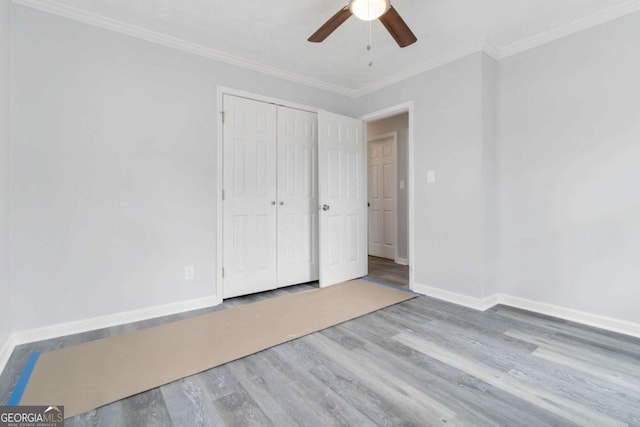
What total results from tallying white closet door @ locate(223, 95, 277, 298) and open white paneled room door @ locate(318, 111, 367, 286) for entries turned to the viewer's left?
0

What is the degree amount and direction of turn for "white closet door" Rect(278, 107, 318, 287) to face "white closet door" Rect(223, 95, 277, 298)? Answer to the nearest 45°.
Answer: approximately 90° to its right

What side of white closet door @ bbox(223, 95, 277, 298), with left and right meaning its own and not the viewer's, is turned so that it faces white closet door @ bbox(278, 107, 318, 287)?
left

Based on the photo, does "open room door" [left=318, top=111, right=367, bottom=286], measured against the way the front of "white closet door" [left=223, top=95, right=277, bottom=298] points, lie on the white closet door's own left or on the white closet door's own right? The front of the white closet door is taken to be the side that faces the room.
on the white closet door's own left

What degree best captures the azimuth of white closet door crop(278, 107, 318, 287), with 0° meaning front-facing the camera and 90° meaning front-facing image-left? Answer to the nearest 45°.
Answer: approximately 315°

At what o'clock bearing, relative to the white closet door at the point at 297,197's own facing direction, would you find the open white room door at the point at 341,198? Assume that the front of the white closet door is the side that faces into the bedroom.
the open white room door at the point at 341,198 is roughly at 10 o'clock from the white closet door at the point at 297,197.
